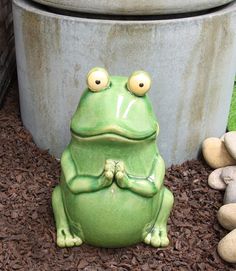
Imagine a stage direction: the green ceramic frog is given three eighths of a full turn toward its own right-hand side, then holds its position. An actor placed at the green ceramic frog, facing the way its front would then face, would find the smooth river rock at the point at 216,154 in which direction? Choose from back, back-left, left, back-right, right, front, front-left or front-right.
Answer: right

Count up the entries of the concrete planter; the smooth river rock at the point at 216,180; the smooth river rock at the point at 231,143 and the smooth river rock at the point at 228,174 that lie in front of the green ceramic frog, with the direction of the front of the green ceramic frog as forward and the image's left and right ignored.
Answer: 0

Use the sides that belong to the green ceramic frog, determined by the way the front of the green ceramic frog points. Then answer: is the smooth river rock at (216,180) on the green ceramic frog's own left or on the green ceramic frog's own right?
on the green ceramic frog's own left

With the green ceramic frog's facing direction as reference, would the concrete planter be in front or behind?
behind

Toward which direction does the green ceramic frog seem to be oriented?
toward the camera

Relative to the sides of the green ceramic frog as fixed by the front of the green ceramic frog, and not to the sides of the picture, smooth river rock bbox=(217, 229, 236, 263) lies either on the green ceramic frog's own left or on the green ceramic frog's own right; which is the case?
on the green ceramic frog's own left

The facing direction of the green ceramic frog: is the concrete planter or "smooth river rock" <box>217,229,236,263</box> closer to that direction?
the smooth river rock

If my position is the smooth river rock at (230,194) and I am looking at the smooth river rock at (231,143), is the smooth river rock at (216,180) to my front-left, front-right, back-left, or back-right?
front-left

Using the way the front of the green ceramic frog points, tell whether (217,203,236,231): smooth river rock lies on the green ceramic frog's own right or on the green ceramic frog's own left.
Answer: on the green ceramic frog's own left

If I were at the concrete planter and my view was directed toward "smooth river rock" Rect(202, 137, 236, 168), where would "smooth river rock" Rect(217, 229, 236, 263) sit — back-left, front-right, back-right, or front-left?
front-right

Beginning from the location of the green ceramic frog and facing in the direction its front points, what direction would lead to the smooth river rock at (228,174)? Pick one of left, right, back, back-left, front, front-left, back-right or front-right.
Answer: back-left

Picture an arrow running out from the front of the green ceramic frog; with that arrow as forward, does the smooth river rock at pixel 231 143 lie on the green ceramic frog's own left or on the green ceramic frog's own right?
on the green ceramic frog's own left
